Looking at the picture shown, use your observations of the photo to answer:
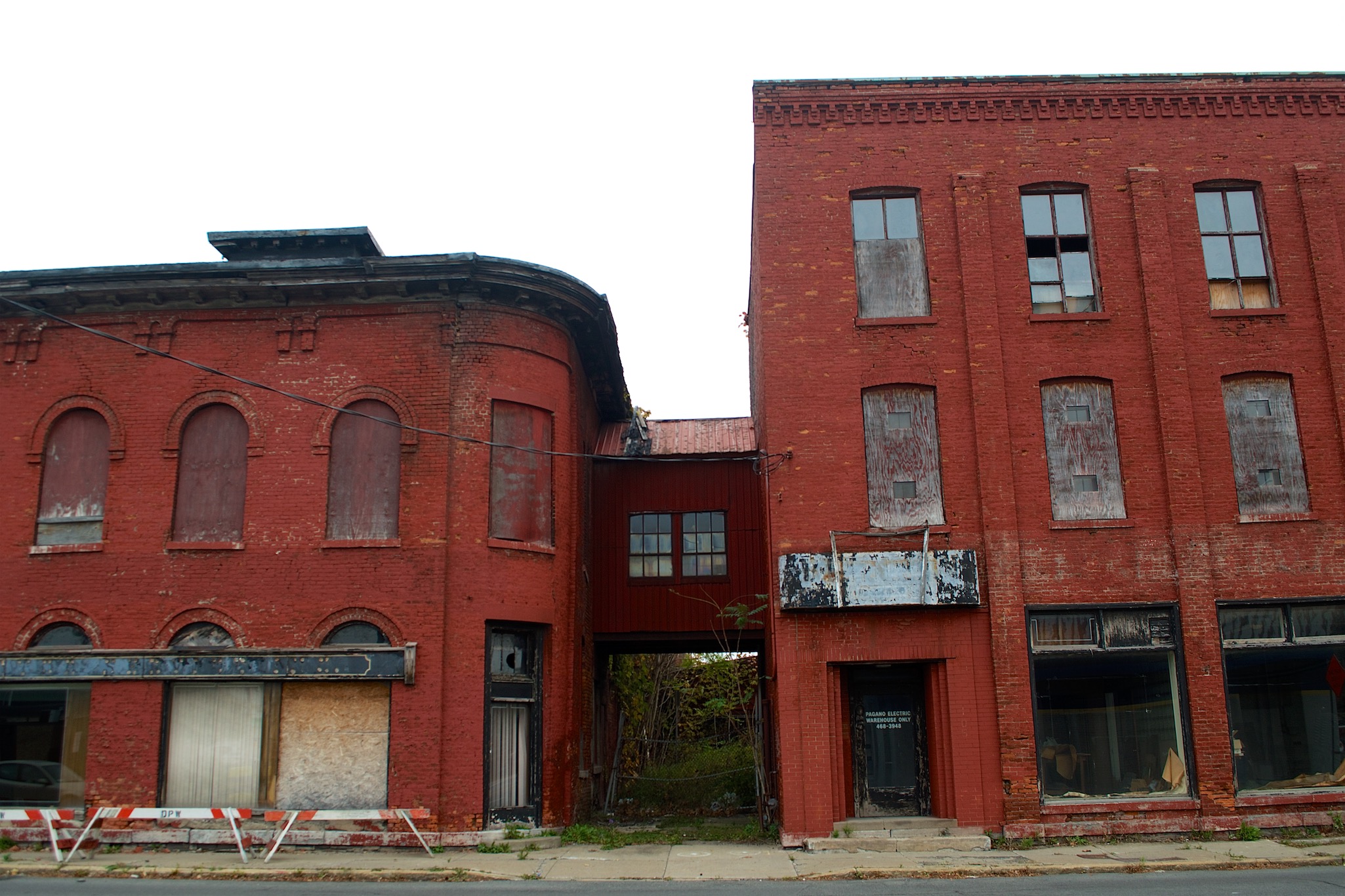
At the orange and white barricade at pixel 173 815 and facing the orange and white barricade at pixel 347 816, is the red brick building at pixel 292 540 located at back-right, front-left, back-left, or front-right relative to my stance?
front-left

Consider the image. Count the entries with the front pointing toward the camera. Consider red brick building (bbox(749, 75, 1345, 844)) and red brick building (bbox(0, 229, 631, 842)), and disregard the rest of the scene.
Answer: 2

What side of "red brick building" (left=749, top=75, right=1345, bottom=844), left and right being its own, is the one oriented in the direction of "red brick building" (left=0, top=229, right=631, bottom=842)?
right

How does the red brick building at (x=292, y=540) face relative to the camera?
toward the camera

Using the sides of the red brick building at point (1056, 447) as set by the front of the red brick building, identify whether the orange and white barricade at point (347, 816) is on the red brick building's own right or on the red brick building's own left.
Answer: on the red brick building's own right

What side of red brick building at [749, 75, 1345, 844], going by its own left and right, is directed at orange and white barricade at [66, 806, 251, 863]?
right

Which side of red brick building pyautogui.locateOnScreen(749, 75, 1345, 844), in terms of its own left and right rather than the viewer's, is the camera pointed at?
front
